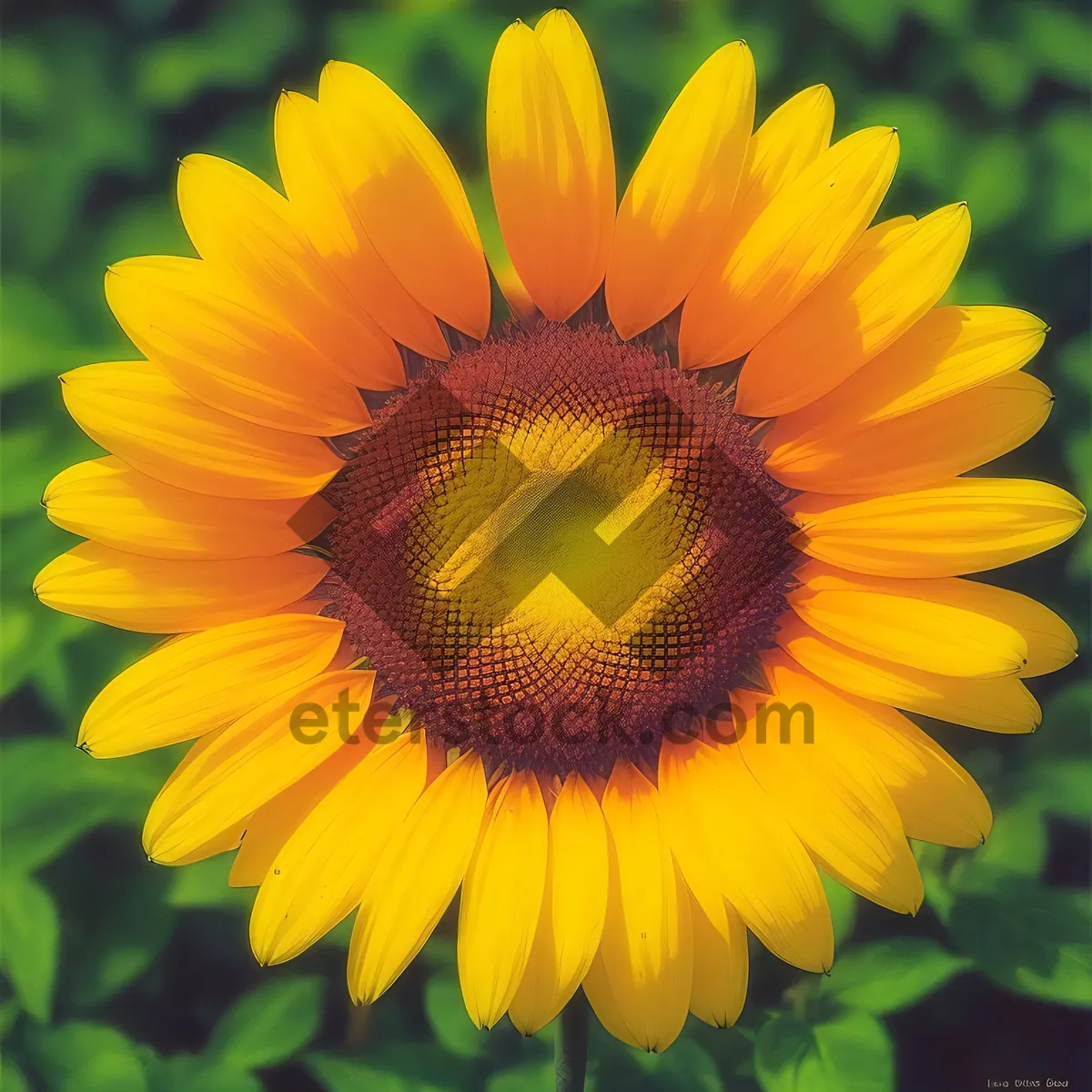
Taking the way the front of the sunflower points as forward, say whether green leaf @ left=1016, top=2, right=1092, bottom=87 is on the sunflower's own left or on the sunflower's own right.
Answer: on the sunflower's own left

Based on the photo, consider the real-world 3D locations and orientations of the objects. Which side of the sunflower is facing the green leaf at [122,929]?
back

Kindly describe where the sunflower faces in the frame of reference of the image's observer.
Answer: facing the viewer

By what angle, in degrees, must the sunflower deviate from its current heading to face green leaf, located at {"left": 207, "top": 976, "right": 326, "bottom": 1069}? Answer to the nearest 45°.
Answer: approximately 90° to its right

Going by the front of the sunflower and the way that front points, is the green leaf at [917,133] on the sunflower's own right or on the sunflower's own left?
on the sunflower's own left
